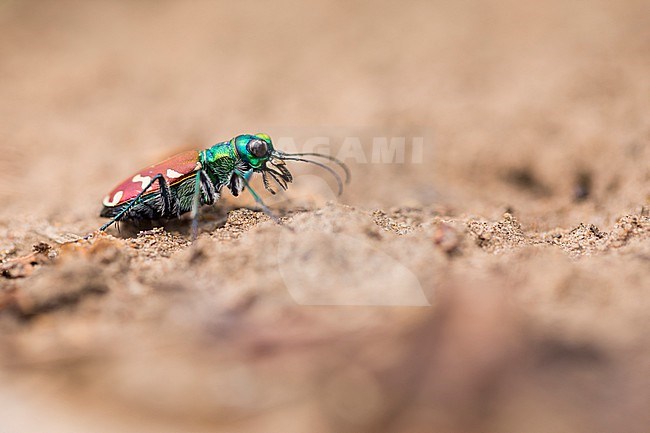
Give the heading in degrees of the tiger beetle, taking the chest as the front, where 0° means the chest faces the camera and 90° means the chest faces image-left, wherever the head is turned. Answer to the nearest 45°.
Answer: approximately 270°
